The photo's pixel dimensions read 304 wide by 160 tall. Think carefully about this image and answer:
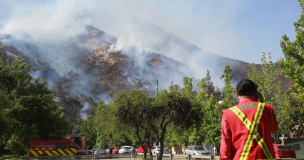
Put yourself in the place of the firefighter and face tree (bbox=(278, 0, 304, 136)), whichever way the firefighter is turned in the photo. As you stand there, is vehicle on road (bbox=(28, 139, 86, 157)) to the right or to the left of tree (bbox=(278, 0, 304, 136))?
left

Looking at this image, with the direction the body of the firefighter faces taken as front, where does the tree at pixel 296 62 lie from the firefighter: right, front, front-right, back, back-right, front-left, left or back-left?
front

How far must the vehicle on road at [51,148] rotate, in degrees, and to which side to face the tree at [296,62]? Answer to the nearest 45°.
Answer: approximately 45° to its right

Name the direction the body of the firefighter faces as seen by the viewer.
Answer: away from the camera

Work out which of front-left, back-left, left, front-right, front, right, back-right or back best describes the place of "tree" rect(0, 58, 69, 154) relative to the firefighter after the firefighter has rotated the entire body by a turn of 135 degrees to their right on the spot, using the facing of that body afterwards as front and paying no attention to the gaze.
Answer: back

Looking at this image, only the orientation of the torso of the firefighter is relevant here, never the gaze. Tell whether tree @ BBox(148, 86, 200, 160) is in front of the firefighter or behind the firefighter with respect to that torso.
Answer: in front

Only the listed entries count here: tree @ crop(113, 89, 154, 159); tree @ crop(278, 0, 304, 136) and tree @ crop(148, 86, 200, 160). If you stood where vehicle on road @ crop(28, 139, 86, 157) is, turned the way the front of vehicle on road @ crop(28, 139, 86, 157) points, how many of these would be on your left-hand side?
0

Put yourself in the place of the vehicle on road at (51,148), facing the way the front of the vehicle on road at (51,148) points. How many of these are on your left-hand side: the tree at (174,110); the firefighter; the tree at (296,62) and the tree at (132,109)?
0

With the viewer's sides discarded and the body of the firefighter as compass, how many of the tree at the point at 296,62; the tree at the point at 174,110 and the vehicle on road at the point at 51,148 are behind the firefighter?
0

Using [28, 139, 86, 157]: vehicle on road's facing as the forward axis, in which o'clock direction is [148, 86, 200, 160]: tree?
The tree is roughly at 2 o'clock from the vehicle on road.

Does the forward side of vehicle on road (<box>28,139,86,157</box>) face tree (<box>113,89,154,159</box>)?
yes

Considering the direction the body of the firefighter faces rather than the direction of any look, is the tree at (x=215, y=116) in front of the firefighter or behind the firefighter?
in front
